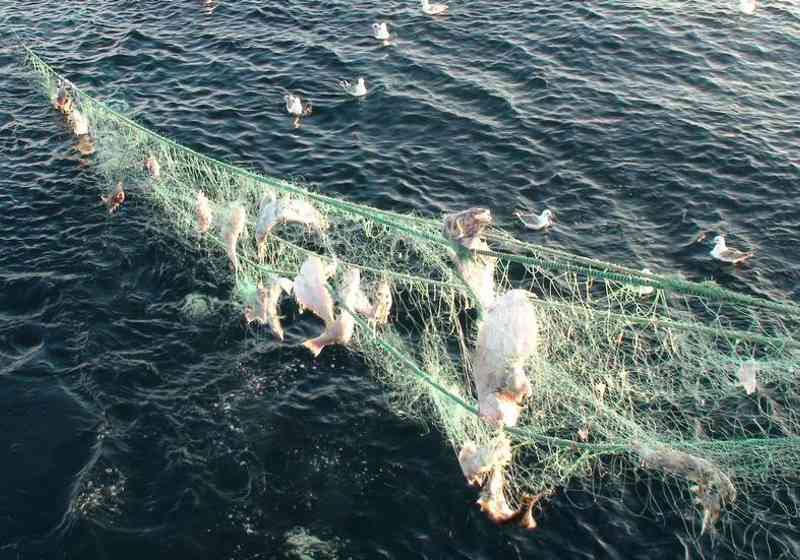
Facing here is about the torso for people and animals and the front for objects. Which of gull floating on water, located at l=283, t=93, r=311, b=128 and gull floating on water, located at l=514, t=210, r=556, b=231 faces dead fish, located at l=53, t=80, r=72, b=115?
gull floating on water, located at l=283, t=93, r=311, b=128

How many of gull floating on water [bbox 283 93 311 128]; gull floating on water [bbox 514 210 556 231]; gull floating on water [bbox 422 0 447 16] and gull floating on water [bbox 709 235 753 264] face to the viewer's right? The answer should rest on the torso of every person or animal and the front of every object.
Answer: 1

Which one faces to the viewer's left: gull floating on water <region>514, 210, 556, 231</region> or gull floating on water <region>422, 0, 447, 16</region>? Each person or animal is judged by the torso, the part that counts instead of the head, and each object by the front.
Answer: gull floating on water <region>422, 0, 447, 16</region>

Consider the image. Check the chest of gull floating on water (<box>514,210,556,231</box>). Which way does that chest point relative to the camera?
to the viewer's right

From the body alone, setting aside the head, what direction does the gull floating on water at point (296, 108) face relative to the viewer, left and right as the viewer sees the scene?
facing to the left of the viewer

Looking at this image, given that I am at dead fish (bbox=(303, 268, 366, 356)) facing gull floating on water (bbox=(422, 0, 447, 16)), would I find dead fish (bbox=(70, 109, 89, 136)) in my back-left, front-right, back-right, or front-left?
front-left

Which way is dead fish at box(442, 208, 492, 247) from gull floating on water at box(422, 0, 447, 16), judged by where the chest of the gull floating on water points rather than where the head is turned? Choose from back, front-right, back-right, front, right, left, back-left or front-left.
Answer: left

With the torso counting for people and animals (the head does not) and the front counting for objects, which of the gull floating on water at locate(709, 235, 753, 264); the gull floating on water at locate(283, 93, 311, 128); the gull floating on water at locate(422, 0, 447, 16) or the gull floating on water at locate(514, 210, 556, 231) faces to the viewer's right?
the gull floating on water at locate(514, 210, 556, 231)

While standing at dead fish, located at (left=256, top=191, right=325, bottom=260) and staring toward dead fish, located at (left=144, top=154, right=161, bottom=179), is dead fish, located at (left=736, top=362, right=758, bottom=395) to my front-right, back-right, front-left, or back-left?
back-right

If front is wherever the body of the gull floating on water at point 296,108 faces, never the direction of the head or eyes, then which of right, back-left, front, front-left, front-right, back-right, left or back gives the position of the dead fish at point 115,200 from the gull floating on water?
front-left

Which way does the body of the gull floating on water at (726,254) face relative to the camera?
to the viewer's left

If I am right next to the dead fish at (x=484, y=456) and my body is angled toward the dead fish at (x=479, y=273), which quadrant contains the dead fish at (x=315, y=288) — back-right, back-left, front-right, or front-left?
front-left

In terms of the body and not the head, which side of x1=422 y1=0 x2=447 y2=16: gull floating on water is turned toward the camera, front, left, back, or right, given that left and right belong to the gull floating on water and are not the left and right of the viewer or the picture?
left

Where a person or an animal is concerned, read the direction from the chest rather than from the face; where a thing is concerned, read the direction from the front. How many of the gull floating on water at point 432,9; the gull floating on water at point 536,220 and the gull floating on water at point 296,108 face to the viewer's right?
1
